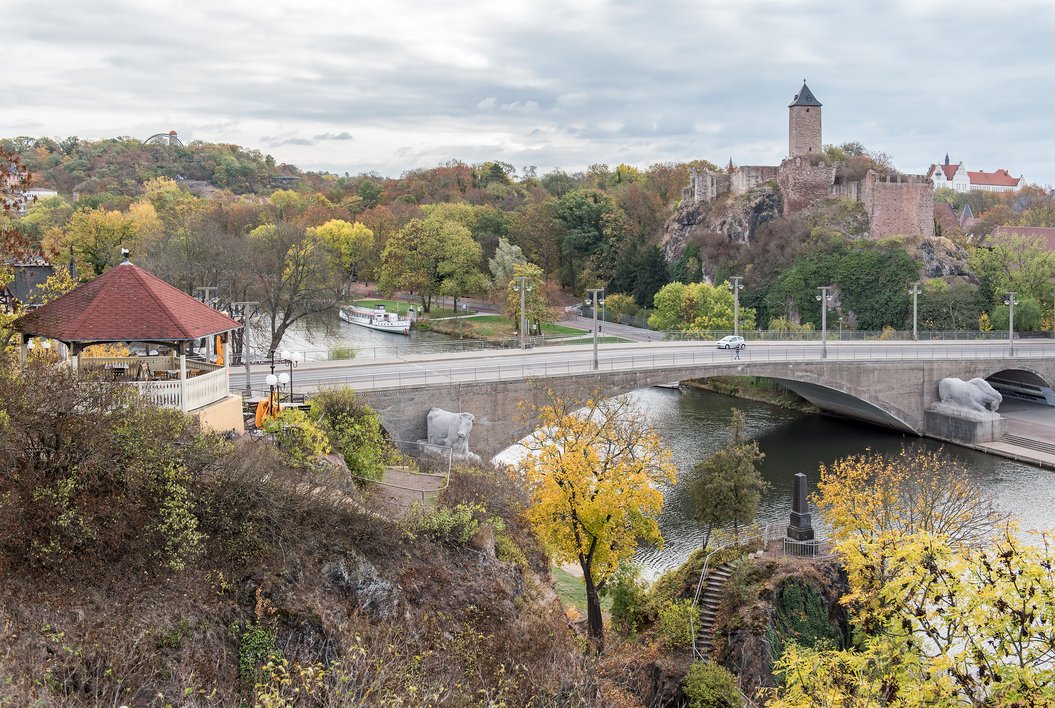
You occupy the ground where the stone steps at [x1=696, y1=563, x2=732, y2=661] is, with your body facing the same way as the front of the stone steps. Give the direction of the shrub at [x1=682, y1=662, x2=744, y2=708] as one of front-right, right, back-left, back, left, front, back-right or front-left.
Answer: front

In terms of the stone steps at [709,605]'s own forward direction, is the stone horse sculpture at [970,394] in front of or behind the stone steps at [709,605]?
behind

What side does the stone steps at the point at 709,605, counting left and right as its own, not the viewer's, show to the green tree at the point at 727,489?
back

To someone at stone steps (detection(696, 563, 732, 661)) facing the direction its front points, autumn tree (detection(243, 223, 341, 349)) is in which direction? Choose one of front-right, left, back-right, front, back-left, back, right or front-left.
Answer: back-right

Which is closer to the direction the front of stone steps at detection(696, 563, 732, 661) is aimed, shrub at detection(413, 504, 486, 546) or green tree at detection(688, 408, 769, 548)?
the shrub

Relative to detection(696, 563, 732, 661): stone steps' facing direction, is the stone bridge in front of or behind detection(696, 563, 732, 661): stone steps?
behind

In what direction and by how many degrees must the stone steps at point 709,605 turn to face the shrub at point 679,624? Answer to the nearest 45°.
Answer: approximately 45° to its right

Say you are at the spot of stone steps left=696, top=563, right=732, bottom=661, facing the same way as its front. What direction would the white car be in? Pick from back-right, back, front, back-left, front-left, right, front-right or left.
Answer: back

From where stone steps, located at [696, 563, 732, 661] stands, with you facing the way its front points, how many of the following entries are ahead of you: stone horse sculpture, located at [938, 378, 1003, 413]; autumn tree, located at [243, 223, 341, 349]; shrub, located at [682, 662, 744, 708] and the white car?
1

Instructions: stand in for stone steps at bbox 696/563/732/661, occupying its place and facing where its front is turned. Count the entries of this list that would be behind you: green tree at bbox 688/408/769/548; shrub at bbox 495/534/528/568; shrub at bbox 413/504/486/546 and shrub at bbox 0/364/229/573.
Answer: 1

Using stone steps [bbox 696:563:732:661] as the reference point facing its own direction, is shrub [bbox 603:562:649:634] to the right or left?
on its right

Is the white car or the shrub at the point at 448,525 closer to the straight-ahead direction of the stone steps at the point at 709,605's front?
the shrub

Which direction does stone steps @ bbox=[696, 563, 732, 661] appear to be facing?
toward the camera
